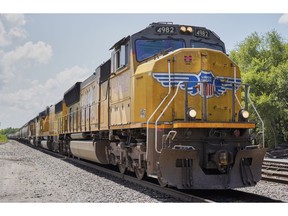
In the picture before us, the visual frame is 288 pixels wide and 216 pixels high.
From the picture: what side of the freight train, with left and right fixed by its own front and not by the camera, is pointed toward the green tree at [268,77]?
left
